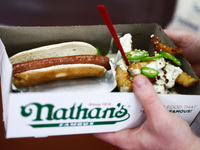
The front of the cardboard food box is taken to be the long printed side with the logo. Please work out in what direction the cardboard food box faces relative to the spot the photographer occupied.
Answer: facing the viewer
